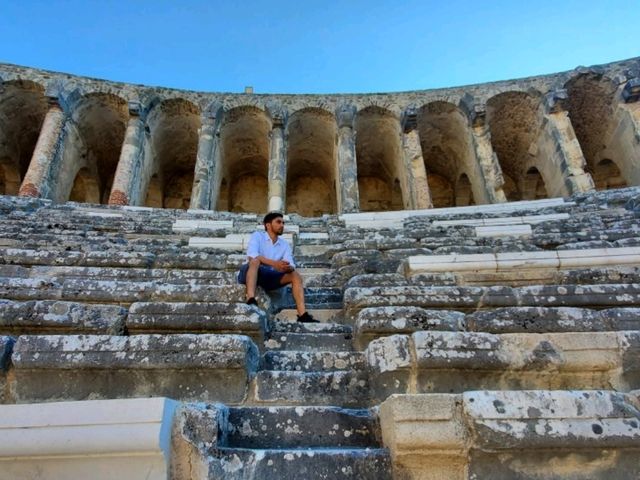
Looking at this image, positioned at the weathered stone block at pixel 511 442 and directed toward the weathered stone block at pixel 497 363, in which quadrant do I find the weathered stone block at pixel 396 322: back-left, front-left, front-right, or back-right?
front-left

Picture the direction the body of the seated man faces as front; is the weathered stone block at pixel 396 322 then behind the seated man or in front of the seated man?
in front

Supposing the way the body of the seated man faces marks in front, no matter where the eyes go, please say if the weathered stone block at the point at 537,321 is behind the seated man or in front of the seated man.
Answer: in front

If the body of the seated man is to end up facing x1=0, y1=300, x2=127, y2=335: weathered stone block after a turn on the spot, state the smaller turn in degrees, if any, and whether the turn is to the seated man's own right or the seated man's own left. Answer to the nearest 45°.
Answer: approximately 90° to the seated man's own right

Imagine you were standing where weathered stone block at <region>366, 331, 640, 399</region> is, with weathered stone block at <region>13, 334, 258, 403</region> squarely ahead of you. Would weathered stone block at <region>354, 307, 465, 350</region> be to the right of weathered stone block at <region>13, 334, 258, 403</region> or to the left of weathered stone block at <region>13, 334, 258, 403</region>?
right

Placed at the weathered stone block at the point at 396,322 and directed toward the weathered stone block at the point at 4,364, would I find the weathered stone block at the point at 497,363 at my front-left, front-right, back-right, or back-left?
back-left

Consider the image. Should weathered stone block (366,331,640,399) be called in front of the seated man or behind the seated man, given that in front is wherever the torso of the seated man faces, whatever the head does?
in front

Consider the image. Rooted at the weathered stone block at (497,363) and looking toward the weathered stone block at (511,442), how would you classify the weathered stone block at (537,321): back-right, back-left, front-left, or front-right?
back-left

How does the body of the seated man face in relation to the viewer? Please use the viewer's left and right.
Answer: facing the viewer and to the right of the viewer

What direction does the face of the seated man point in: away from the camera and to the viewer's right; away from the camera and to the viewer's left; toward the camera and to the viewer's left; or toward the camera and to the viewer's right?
toward the camera and to the viewer's right
